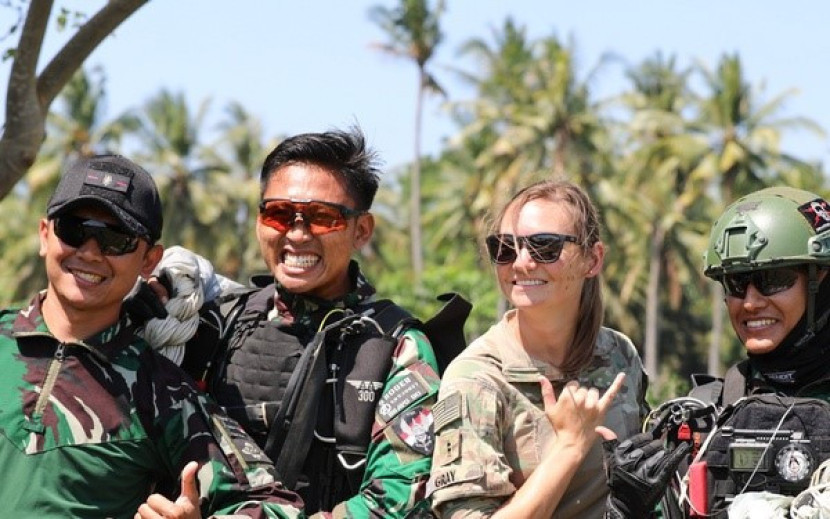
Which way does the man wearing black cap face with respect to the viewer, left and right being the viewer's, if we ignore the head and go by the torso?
facing the viewer and to the left of the viewer
